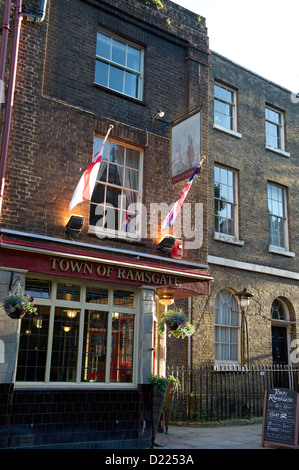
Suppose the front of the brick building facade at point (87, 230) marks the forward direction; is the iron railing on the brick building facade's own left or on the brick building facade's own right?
on the brick building facade's own left

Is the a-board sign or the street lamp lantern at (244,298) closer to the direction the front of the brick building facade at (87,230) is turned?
the a-board sign

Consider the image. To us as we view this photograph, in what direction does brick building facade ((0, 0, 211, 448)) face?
facing the viewer and to the right of the viewer

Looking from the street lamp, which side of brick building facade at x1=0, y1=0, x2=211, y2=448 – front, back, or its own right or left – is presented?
left

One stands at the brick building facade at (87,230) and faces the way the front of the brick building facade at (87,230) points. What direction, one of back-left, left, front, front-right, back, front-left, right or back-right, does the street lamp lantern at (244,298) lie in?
left
